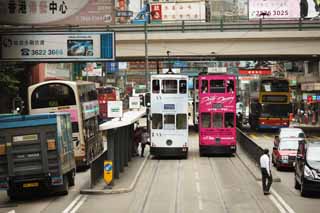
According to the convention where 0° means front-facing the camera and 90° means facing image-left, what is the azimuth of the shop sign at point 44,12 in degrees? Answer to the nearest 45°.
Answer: approximately 0°

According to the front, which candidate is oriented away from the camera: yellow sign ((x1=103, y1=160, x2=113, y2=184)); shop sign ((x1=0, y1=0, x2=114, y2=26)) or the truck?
the truck

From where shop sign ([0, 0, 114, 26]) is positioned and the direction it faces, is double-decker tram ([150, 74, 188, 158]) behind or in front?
behind

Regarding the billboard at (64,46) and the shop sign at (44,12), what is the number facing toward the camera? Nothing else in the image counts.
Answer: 2

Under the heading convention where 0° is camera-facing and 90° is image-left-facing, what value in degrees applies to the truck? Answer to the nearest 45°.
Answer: approximately 180°

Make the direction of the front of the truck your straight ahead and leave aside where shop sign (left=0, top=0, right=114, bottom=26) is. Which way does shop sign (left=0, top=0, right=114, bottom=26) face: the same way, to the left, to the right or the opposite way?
the opposite way

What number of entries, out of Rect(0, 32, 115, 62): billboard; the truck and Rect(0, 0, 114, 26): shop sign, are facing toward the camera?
2

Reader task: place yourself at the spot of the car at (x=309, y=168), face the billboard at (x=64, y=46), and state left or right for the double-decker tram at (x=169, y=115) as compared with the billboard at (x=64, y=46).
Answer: right

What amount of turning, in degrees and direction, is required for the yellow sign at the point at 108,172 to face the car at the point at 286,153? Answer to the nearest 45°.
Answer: approximately 135° to its left
